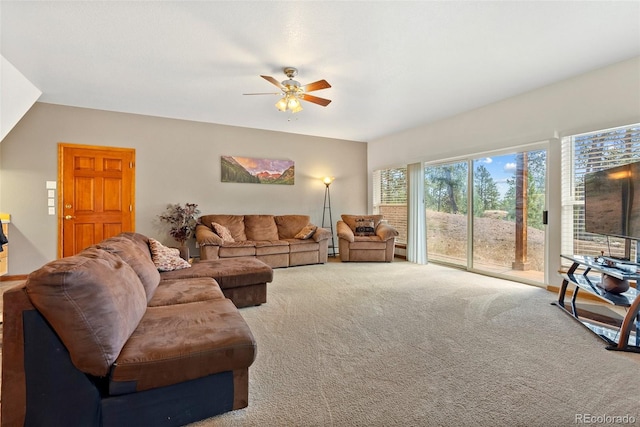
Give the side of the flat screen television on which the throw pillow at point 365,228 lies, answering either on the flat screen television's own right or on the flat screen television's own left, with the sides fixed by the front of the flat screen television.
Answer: on the flat screen television's own right

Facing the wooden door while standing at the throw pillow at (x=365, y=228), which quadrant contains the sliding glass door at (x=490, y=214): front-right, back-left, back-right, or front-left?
back-left

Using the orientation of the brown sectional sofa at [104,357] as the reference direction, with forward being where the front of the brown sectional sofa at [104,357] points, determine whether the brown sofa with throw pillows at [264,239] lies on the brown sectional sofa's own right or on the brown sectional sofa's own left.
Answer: on the brown sectional sofa's own left

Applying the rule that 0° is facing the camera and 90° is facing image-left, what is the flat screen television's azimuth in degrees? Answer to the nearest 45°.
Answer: approximately 45°

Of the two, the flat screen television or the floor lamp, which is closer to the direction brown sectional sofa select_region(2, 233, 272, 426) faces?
the flat screen television

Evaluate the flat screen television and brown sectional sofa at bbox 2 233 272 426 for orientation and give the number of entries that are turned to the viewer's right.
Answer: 1

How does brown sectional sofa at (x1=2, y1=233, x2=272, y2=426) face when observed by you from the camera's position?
facing to the right of the viewer

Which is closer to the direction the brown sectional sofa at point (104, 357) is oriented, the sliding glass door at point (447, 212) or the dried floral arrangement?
the sliding glass door

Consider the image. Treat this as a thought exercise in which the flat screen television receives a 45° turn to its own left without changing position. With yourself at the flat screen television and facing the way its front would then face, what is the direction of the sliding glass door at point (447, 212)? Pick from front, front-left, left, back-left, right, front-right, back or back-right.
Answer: back-right

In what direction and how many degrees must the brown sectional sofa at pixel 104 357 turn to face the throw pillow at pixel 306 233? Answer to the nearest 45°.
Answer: approximately 45° to its left

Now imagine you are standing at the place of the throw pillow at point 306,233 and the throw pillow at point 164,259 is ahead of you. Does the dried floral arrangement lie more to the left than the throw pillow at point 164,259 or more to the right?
right

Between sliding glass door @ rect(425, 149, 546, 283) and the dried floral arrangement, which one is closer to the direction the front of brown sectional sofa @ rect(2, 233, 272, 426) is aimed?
the sliding glass door

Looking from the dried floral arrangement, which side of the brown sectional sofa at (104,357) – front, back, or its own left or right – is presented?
left
